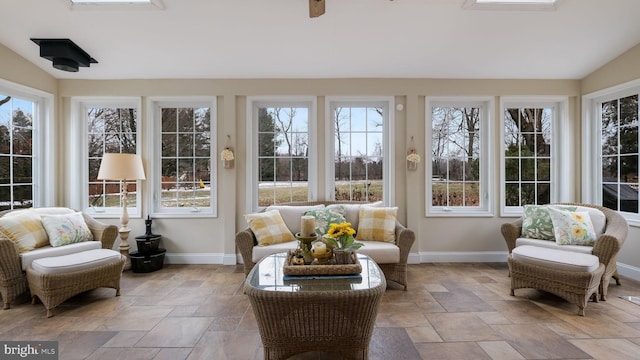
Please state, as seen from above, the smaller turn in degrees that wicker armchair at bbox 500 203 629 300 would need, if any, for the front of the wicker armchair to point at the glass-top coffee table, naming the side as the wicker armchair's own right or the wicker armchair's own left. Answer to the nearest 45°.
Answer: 0° — it already faces it

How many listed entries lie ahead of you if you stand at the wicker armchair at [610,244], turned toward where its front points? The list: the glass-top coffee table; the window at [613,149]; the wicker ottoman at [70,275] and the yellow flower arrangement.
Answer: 3

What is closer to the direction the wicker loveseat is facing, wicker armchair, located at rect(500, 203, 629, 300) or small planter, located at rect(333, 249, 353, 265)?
the small planter

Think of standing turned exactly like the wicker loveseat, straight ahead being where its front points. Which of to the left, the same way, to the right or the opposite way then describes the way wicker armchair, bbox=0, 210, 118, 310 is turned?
to the left

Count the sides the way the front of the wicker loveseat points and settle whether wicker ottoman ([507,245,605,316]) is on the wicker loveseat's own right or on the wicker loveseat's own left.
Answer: on the wicker loveseat's own left

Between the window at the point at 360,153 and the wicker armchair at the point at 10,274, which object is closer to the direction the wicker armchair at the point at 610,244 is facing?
the wicker armchair

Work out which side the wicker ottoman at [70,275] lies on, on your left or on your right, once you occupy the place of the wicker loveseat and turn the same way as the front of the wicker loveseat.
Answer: on your right

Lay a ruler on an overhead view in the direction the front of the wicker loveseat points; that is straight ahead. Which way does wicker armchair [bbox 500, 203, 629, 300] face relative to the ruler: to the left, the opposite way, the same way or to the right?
to the right

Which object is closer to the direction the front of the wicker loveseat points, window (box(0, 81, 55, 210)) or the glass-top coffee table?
the glass-top coffee table
